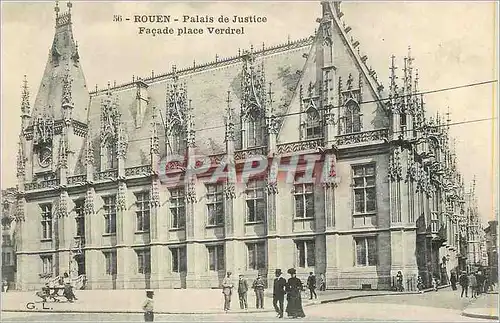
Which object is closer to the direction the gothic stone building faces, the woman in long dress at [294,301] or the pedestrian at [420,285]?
the woman in long dress

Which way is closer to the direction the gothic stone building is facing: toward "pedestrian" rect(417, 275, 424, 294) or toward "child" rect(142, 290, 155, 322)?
the child

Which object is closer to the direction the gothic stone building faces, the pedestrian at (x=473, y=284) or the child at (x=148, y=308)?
the child

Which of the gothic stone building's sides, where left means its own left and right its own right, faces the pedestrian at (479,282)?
left

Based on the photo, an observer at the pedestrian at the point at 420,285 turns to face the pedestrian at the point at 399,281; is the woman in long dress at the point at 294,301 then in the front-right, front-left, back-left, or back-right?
front-left

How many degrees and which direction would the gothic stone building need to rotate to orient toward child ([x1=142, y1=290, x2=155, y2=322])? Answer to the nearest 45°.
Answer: approximately 45° to its left

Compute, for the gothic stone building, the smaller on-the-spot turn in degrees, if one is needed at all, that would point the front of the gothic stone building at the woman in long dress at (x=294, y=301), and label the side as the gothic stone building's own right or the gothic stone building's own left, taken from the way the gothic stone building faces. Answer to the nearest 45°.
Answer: approximately 45° to the gothic stone building's own left

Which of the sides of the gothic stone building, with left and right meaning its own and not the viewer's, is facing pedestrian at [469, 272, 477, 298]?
left

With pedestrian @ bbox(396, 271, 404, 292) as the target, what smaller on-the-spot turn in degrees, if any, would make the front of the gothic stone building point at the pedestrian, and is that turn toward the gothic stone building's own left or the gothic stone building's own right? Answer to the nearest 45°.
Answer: approximately 90° to the gothic stone building's own left
